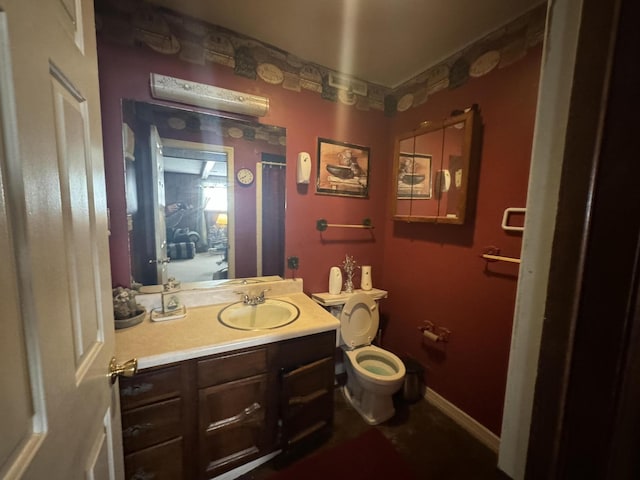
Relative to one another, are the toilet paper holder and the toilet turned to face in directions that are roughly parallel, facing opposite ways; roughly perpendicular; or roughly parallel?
roughly perpendicular

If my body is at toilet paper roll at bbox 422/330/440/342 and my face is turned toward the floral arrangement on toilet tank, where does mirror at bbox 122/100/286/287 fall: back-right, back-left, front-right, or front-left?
front-left

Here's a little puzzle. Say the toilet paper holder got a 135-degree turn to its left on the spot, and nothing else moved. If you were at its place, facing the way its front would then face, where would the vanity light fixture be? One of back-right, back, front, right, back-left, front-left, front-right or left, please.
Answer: back-right

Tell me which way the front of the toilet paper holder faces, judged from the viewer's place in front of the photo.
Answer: facing the viewer and to the left of the viewer

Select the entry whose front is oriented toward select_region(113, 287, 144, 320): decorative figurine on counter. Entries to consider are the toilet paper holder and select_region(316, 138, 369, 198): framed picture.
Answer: the toilet paper holder

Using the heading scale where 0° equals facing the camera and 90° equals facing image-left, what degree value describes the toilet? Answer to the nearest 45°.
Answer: approximately 315°

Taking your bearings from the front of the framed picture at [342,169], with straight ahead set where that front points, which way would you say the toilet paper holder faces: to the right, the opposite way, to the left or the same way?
to the right

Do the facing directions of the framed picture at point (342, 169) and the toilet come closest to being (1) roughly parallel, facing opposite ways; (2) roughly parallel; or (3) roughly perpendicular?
roughly parallel

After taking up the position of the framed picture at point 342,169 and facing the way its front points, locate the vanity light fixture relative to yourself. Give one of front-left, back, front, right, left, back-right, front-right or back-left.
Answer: right

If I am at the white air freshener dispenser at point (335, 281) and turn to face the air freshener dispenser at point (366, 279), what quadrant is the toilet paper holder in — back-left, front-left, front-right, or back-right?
front-right

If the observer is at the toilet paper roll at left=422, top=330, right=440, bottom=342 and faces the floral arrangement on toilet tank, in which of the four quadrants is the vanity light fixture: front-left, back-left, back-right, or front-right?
front-left

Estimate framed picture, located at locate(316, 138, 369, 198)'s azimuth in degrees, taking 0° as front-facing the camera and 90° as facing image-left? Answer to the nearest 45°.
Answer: approximately 315°
